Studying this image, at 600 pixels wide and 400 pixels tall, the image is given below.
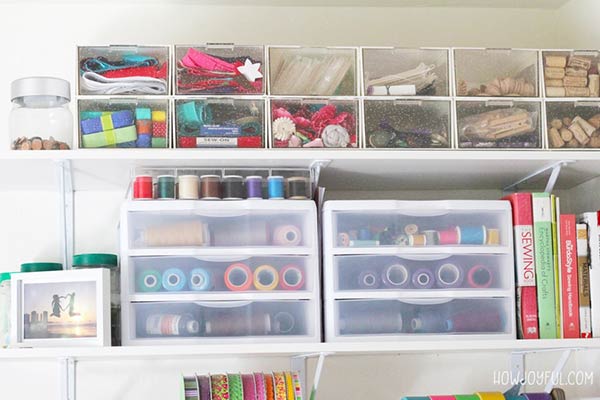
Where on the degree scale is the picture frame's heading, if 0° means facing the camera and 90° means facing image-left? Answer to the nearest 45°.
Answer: approximately 45°

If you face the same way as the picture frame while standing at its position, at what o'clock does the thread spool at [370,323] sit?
The thread spool is roughly at 8 o'clock from the picture frame.

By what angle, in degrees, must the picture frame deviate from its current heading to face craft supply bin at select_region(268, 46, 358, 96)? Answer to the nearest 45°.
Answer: approximately 135° to its left

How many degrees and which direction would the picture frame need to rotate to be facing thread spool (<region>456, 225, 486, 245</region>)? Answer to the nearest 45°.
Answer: approximately 135° to its left

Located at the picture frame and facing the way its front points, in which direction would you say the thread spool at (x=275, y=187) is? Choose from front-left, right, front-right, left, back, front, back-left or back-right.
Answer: back-left

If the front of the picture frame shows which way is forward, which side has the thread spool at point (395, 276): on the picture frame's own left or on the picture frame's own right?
on the picture frame's own left
